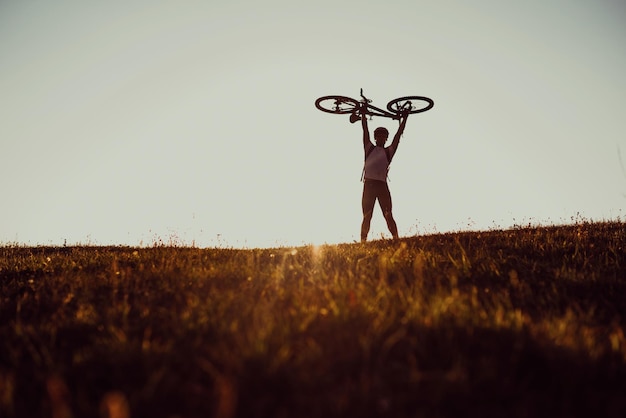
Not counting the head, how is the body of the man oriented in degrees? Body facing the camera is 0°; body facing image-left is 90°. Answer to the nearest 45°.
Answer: approximately 0°
